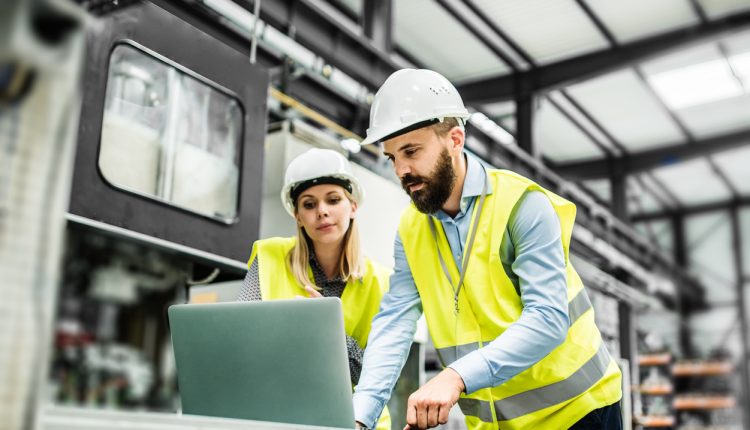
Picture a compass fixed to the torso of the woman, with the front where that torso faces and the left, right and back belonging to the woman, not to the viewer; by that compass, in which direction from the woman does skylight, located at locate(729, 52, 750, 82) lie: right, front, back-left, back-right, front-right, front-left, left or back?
back-left

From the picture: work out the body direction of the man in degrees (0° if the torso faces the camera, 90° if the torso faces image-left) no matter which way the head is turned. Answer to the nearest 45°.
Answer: approximately 45°

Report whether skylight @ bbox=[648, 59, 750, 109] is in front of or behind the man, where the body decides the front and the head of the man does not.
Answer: behind

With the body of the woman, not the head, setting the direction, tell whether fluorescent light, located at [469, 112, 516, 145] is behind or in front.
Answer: behind

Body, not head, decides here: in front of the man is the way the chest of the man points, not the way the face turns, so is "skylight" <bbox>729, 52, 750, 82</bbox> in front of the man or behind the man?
behind

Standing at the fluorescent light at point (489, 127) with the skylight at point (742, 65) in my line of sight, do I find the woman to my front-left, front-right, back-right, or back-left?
back-right

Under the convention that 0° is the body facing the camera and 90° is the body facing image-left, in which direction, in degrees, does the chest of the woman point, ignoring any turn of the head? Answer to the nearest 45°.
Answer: approximately 0°

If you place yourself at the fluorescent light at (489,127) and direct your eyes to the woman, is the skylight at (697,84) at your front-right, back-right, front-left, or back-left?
back-left
